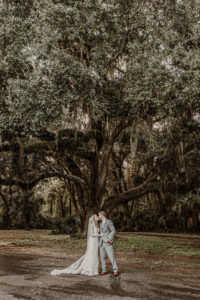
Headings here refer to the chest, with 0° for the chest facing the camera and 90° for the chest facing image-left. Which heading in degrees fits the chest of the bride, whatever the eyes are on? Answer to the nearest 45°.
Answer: approximately 270°

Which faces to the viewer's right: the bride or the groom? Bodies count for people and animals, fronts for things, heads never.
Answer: the bride

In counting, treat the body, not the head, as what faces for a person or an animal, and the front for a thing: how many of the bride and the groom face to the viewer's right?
1

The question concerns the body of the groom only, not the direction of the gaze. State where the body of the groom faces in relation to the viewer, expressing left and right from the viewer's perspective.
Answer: facing the viewer and to the left of the viewer
